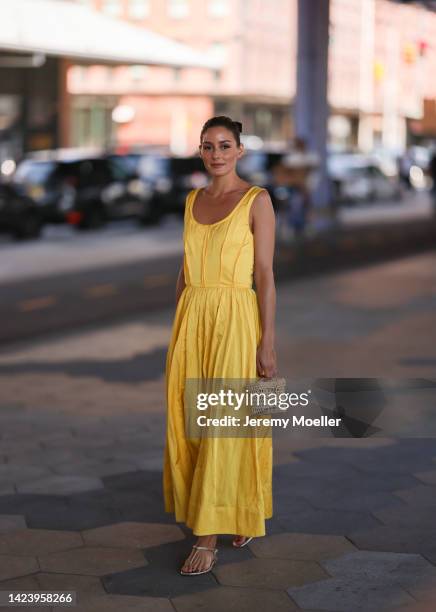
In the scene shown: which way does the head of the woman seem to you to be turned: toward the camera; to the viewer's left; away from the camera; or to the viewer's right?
toward the camera

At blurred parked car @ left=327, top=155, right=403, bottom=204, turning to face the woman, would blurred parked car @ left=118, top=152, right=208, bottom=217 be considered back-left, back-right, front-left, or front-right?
front-right
